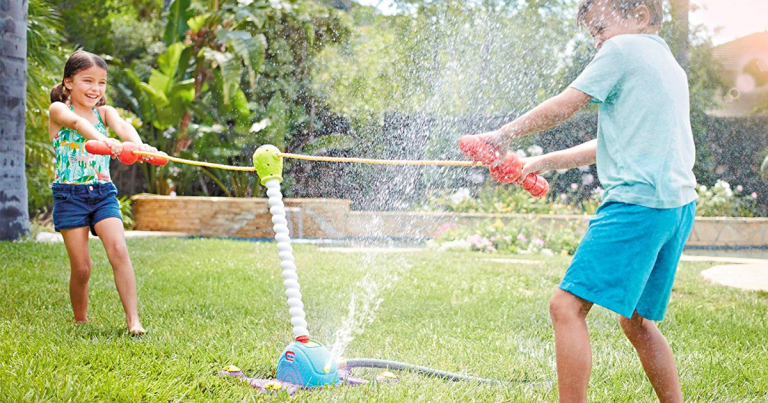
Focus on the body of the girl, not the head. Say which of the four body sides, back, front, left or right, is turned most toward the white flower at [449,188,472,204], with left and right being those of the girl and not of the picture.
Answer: left

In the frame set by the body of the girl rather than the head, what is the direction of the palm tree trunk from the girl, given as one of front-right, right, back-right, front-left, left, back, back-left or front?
back-left

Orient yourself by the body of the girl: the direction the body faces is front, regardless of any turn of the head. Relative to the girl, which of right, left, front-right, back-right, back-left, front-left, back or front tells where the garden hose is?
front

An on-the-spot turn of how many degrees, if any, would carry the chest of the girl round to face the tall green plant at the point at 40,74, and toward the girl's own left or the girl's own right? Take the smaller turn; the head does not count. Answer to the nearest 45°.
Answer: approximately 135° to the girl's own left

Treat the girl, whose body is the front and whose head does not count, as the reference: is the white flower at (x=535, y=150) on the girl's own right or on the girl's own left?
on the girl's own left

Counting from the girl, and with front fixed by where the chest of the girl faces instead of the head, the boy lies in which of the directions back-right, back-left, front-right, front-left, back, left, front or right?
front

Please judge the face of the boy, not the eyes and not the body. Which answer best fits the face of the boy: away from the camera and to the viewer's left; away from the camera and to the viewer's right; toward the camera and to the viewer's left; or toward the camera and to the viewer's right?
toward the camera and to the viewer's left

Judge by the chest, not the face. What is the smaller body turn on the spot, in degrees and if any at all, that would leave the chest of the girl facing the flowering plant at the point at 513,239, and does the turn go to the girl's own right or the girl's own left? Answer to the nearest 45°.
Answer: approximately 90° to the girl's own left

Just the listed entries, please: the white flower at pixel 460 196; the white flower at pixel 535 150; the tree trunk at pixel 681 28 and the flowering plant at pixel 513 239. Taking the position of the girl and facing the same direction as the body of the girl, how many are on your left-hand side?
4

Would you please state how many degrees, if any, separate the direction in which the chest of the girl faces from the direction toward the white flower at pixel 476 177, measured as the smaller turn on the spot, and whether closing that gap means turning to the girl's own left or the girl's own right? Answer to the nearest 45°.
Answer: approximately 90° to the girl's own left

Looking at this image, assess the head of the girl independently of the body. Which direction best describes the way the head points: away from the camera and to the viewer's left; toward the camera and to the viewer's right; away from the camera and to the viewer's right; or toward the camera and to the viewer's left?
toward the camera and to the viewer's right

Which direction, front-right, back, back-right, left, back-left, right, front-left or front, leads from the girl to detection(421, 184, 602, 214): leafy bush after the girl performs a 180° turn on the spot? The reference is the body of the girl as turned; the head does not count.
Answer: right

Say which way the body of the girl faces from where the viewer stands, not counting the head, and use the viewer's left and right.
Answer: facing the viewer and to the right of the viewer
